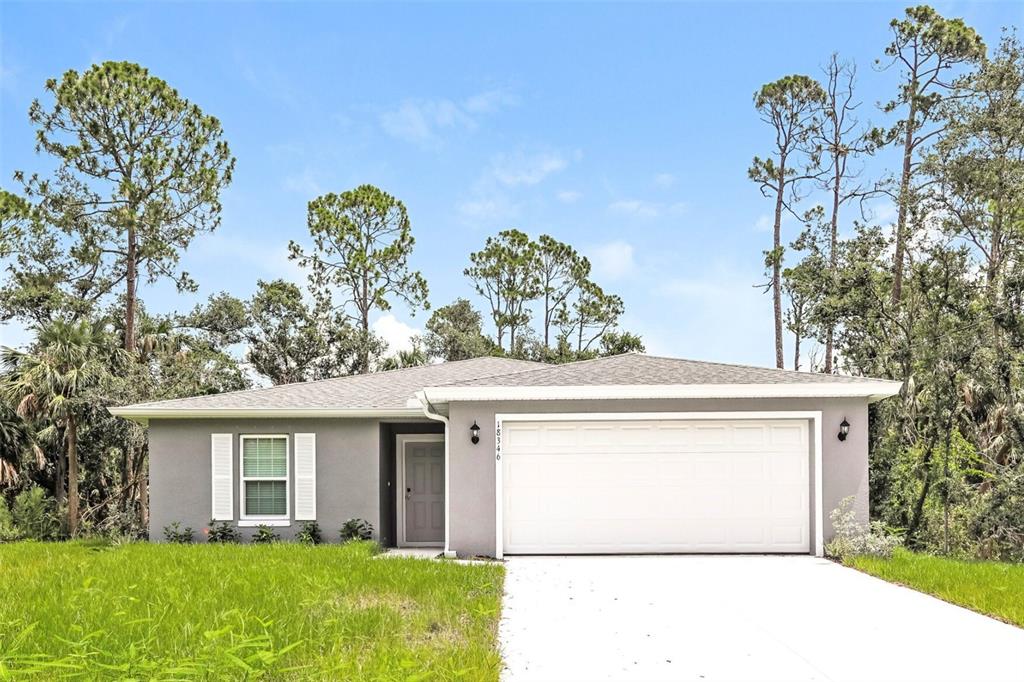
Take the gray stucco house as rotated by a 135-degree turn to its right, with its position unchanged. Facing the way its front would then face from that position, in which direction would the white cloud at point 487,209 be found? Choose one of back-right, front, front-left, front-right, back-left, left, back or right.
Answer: front-right

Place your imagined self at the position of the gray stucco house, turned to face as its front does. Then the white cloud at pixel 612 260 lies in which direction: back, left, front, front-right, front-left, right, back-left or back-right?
back

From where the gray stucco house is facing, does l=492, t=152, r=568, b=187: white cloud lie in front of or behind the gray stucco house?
behind

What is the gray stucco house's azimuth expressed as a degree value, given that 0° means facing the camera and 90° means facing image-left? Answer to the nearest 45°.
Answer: approximately 0°

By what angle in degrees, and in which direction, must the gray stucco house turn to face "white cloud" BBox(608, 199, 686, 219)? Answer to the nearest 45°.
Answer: approximately 180°
